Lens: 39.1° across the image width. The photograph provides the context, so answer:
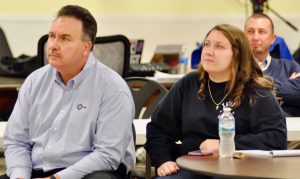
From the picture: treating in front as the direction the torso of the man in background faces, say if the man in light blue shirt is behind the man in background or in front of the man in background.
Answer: in front

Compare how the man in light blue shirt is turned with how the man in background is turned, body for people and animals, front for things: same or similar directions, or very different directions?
same or similar directions

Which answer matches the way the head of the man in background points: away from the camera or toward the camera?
toward the camera

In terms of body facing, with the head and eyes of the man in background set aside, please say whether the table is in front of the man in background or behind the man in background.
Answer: in front

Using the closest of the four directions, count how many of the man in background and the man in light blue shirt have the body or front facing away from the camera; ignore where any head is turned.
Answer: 0

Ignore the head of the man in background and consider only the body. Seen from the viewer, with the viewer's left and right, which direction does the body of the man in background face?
facing the viewer and to the left of the viewer

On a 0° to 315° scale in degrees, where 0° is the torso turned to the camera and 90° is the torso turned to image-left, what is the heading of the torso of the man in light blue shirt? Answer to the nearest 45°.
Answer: approximately 45°

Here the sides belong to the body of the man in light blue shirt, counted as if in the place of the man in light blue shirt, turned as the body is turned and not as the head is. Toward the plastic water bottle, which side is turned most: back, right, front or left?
left
